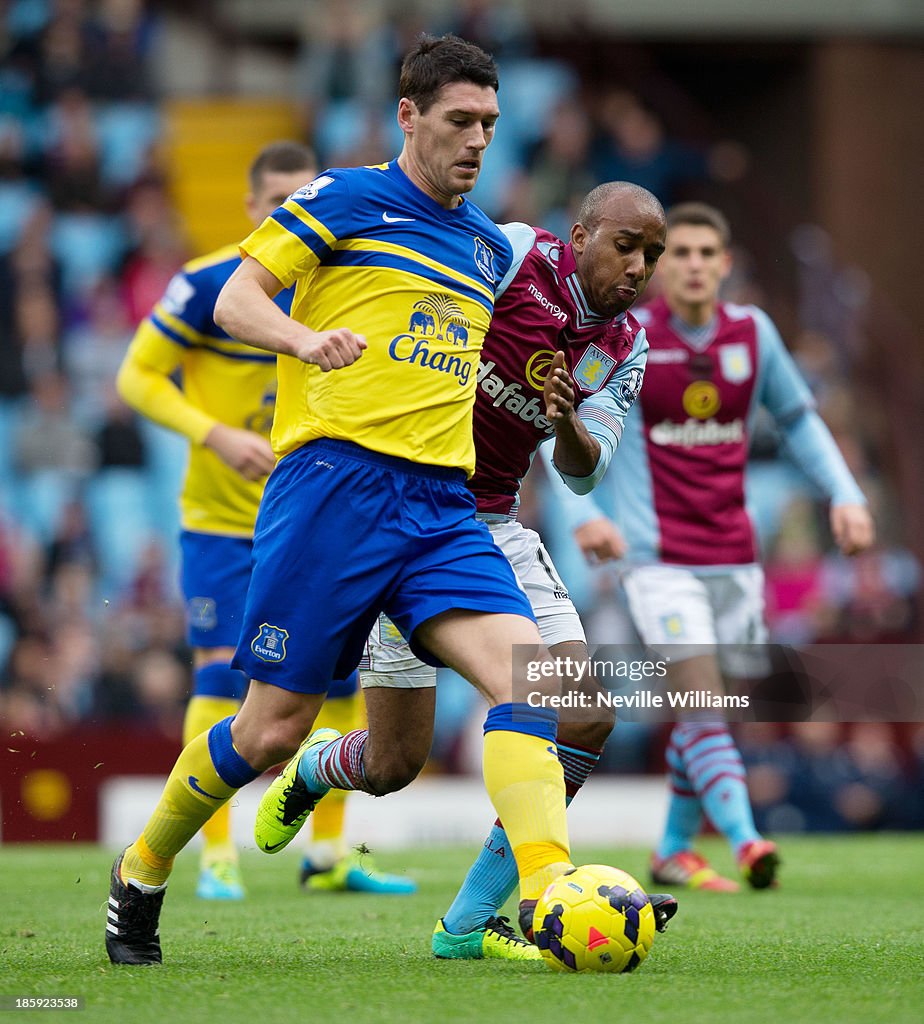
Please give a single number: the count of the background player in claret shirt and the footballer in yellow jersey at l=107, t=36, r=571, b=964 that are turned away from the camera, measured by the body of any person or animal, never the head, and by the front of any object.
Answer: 0

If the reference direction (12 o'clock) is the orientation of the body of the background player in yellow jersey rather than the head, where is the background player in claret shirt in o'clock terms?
The background player in claret shirt is roughly at 10 o'clock from the background player in yellow jersey.

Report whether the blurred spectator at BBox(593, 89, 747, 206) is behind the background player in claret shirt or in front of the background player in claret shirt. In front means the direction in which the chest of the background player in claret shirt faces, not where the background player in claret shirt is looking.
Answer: behind

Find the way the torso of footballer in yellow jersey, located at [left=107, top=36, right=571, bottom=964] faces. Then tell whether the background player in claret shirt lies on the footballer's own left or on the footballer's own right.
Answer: on the footballer's own left

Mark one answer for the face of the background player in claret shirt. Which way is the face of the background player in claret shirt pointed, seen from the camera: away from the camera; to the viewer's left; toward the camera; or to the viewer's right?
toward the camera

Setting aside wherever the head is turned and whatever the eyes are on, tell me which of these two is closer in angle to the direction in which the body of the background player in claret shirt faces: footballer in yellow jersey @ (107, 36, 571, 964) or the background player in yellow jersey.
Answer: the footballer in yellow jersey

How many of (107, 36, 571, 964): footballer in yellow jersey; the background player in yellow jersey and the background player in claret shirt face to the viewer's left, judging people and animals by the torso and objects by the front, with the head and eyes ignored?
0

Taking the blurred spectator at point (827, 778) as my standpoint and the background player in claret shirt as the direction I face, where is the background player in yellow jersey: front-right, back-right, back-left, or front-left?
front-right

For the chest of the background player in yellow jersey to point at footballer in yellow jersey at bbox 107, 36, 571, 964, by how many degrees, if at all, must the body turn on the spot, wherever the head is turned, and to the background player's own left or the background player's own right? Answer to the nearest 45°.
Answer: approximately 45° to the background player's own right

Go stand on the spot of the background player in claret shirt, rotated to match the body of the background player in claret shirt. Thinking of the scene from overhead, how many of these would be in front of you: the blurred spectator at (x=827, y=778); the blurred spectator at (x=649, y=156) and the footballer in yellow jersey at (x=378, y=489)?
1

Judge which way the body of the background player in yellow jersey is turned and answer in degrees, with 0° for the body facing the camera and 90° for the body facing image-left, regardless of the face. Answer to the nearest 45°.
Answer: approximately 315°

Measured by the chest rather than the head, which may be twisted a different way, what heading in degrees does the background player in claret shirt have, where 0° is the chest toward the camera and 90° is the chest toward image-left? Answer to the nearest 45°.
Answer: approximately 0°

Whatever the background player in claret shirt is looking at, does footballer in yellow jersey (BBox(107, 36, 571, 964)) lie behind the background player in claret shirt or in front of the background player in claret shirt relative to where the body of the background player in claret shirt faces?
in front

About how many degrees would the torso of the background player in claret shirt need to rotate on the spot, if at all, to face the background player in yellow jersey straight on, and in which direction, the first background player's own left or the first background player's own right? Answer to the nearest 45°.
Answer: approximately 45° to the first background player's own right
